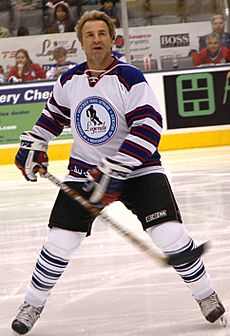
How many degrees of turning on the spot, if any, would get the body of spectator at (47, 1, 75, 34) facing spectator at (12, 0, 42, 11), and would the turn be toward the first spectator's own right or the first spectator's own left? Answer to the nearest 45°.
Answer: approximately 135° to the first spectator's own right

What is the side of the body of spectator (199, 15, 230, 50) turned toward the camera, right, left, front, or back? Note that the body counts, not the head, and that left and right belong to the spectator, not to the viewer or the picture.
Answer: front

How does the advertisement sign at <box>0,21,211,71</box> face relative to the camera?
toward the camera

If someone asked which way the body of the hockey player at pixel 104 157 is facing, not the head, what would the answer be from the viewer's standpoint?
toward the camera

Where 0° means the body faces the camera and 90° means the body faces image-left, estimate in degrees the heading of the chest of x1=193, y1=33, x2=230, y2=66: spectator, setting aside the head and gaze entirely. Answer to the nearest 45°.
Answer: approximately 0°

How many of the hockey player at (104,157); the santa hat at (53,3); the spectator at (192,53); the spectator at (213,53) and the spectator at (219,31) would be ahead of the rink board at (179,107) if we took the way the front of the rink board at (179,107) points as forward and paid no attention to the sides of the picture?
1
